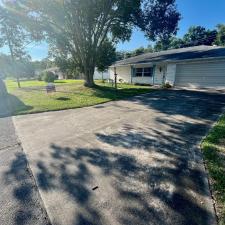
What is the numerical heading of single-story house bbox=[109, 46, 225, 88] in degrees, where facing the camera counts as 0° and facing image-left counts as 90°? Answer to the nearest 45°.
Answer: approximately 45°

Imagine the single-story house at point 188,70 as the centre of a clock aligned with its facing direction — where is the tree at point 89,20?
The tree is roughly at 1 o'clock from the single-story house.

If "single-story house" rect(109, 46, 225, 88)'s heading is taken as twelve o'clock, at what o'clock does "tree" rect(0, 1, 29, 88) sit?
The tree is roughly at 1 o'clock from the single-story house.

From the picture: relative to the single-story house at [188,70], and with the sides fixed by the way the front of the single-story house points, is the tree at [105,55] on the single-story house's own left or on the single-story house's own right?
on the single-story house's own right
